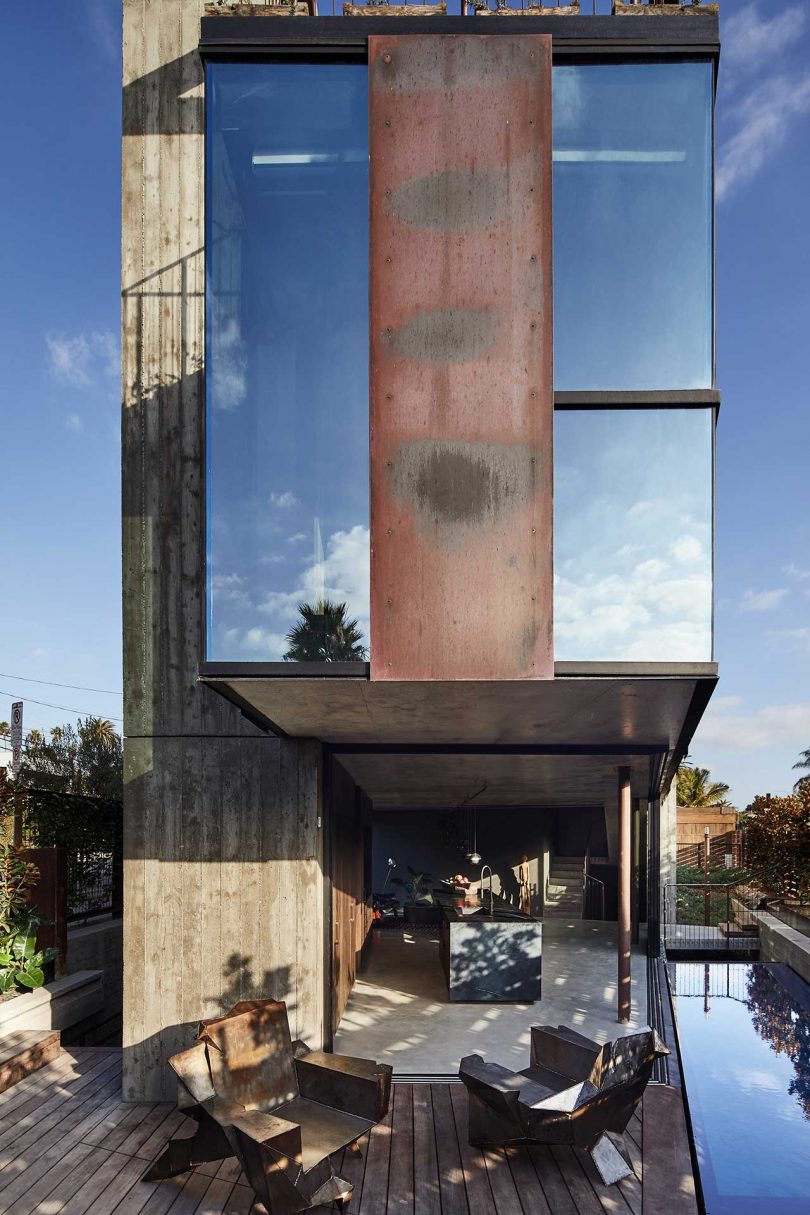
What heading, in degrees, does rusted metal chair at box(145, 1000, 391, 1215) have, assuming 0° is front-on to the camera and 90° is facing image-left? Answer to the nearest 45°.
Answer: approximately 315°

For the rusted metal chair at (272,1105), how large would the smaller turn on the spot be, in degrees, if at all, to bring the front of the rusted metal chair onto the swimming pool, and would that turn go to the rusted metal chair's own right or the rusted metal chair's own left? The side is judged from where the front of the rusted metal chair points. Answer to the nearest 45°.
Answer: approximately 90° to the rusted metal chair's own left

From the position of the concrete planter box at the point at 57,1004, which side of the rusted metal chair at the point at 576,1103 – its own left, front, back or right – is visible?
front

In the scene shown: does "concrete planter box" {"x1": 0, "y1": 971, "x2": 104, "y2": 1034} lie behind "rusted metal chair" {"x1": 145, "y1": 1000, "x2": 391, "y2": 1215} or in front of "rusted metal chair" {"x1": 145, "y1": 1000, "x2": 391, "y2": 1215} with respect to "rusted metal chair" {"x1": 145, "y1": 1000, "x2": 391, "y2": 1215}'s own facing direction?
behind

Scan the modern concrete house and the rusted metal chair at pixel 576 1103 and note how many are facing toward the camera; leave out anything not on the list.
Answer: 1
